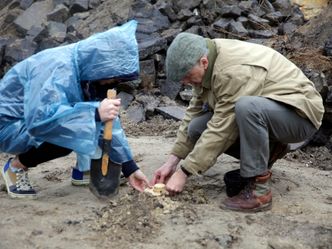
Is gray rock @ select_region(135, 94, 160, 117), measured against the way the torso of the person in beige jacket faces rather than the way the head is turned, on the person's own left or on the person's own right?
on the person's own right

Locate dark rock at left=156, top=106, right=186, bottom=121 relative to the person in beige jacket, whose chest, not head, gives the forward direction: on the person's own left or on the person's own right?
on the person's own right

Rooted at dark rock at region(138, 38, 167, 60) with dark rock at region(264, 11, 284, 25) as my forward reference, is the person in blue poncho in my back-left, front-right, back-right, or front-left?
back-right

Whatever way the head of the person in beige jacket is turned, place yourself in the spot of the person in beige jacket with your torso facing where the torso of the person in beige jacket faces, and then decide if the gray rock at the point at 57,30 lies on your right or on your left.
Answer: on your right

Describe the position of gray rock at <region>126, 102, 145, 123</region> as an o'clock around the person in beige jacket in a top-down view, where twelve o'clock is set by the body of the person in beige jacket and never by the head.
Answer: The gray rock is roughly at 2 o'clock from the person in beige jacket.

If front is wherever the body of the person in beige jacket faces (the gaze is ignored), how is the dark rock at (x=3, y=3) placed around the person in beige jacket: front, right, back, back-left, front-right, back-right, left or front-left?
front-right

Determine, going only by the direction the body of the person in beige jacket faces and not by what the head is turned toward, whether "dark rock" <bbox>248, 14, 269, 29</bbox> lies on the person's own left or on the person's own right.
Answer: on the person's own right

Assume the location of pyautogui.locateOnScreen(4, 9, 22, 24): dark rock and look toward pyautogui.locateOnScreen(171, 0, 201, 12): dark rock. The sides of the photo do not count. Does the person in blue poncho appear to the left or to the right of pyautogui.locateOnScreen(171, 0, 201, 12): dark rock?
right

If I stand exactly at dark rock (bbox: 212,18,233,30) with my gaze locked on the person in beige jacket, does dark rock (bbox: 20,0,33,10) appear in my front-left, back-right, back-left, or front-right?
back-right

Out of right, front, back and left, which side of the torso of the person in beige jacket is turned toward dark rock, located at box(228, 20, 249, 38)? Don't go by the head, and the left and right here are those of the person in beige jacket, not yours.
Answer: right

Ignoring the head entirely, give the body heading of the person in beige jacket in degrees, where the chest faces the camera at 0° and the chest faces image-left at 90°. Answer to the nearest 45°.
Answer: approximately 90°

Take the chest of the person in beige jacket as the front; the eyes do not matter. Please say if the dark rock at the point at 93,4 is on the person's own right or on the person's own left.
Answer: on the person's own right

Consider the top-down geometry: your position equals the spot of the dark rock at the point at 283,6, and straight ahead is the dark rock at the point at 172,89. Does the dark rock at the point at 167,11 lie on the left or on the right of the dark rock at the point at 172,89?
right
